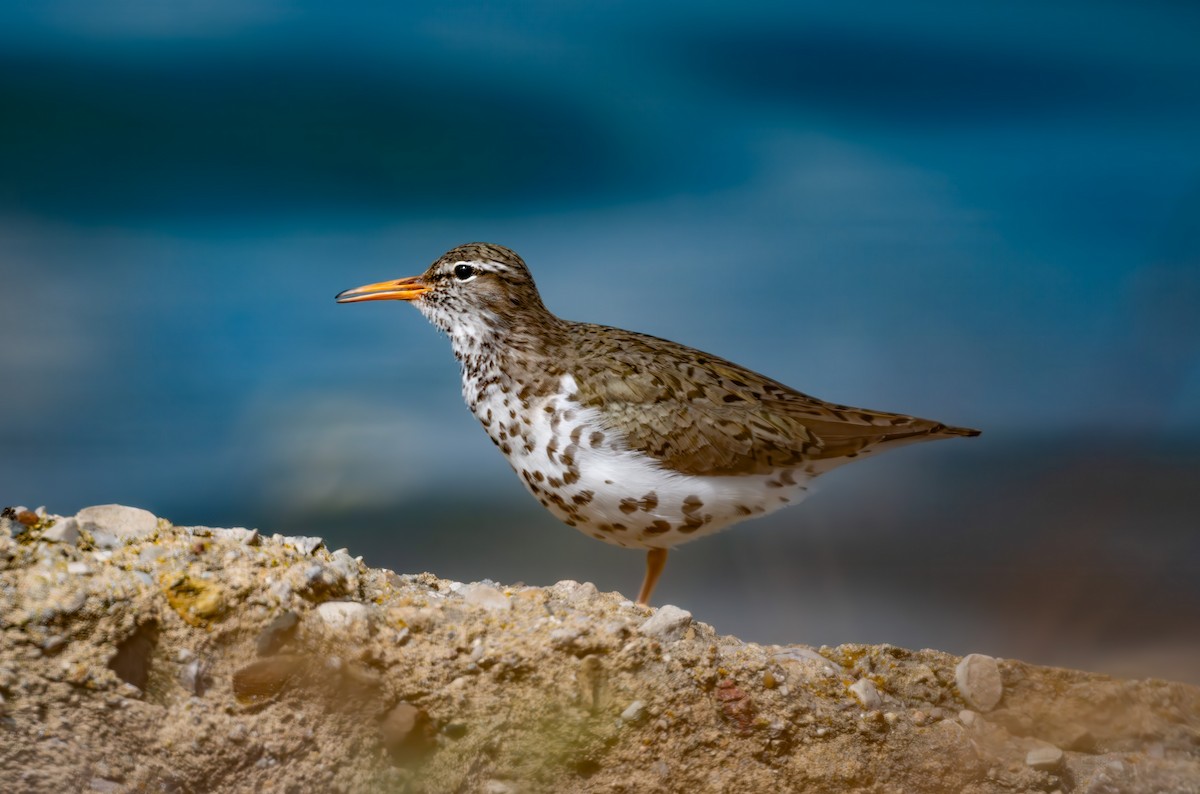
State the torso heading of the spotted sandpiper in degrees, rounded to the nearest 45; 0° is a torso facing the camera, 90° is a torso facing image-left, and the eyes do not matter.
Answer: approximately 90°
